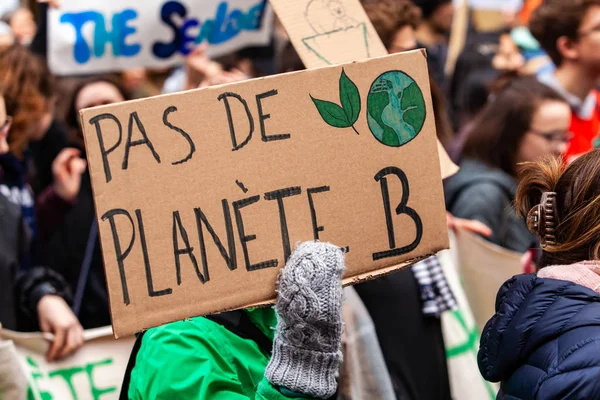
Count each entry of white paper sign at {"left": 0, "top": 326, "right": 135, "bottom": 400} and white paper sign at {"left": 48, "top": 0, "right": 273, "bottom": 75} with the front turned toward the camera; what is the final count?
2

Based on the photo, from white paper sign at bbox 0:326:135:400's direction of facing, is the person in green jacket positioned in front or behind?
in front

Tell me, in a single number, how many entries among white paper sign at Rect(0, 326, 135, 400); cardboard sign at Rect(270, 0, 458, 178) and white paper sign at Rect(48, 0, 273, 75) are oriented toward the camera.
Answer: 3

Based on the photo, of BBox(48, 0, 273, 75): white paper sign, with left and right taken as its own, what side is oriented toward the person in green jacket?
front

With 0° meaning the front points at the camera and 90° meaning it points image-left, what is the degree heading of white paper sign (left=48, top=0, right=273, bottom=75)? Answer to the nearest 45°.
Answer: approximately 0°

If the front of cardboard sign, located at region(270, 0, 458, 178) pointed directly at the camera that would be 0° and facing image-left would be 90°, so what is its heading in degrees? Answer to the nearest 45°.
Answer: approximately 0°
